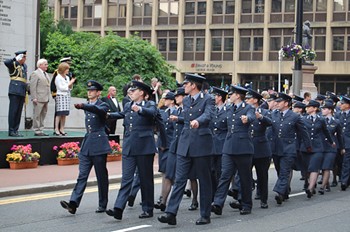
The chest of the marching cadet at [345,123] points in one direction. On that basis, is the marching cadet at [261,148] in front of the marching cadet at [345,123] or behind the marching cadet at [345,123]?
in front

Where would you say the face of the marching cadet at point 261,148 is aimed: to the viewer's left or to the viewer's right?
to the viewer's left

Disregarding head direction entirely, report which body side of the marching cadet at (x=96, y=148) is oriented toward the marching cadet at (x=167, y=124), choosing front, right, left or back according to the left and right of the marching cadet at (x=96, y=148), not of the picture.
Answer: back

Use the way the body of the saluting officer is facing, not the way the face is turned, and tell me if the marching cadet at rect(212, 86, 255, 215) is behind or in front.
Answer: in front

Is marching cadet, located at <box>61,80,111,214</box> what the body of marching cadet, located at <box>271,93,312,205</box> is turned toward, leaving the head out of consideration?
yes

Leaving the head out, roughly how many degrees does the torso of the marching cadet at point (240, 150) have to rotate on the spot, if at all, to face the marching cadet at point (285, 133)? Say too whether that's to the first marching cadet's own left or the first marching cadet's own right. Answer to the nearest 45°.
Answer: approximately 180°

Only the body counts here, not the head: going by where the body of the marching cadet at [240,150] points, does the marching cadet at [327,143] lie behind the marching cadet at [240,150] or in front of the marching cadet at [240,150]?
behind

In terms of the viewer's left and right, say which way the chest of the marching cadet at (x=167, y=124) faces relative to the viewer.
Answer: facing the viewer and to the left of the viewer

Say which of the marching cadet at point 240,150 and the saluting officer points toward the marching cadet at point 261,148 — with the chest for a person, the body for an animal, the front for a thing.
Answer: the saluting officer

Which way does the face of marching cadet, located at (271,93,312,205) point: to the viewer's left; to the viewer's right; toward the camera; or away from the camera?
to the viewer's left

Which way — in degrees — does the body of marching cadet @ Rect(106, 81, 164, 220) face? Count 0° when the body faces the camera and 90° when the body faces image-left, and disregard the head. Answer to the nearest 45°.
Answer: approximately 45°
